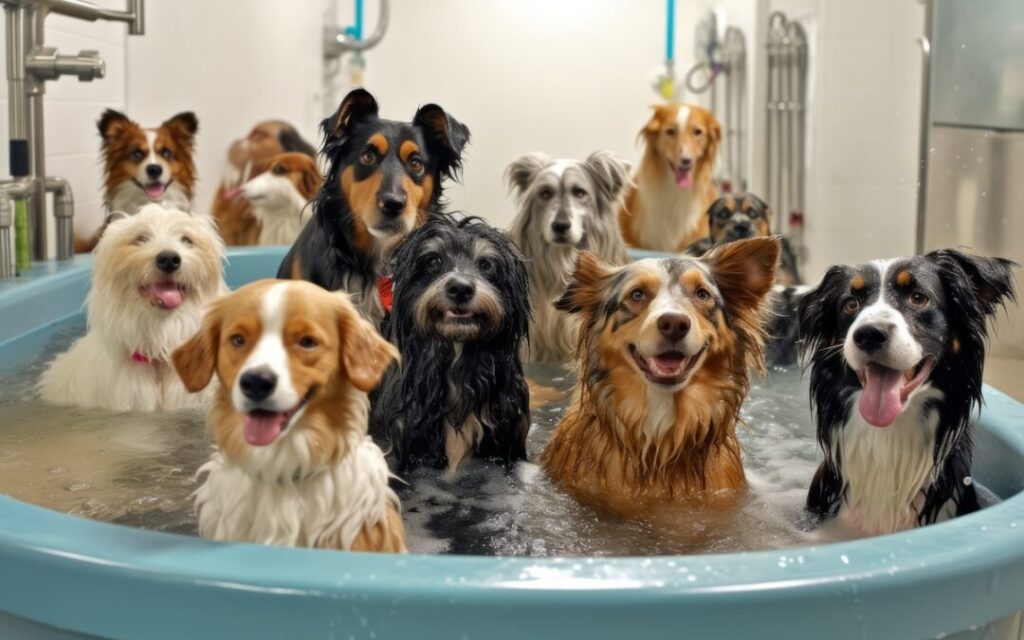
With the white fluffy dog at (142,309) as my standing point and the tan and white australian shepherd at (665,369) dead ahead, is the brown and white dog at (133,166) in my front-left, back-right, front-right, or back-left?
back-left

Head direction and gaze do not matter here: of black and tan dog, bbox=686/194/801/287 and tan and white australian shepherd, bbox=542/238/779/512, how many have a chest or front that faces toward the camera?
2

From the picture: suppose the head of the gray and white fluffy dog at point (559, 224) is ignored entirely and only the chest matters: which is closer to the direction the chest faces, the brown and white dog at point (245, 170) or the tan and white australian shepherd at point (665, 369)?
the tan and white australian shepherd

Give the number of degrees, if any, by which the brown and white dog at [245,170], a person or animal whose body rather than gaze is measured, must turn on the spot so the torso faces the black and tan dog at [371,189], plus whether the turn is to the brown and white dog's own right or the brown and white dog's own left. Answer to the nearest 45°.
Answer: approximately 45° to the brown and white dog's own left

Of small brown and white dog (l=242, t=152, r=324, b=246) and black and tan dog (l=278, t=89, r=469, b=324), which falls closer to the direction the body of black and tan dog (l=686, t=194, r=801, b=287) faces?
the black and tan dog

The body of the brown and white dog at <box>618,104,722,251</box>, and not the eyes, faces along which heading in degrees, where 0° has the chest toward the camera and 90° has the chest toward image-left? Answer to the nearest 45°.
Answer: approximately 0°

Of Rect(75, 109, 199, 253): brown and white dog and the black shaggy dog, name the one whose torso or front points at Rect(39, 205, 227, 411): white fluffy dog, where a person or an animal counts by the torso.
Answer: the brown and white dog
